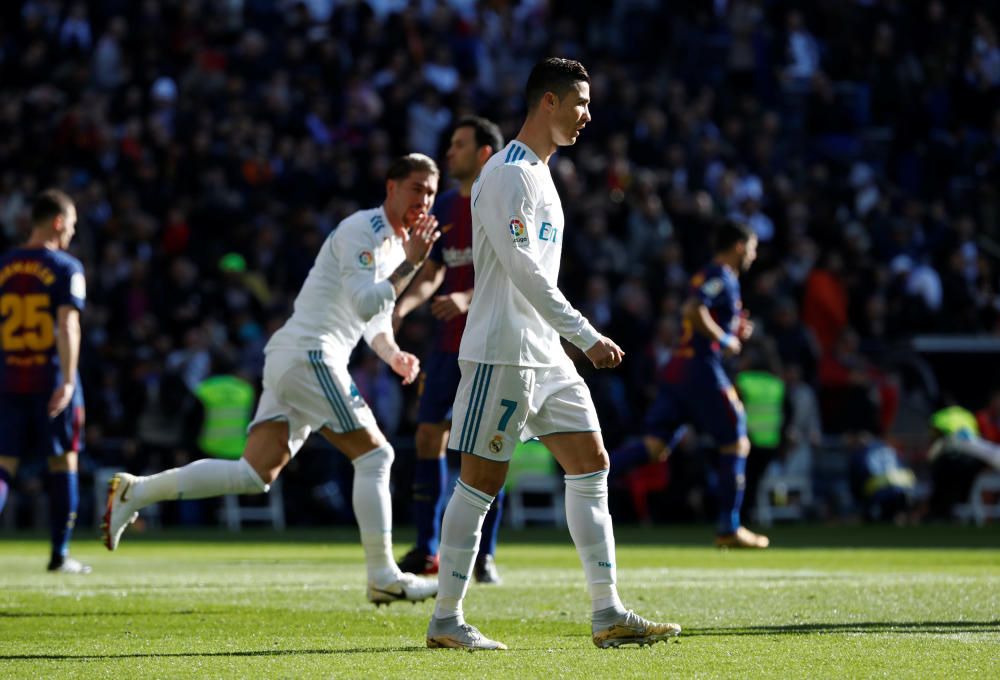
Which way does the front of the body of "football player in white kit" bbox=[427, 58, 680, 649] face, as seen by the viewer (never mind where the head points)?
to the viewer's right

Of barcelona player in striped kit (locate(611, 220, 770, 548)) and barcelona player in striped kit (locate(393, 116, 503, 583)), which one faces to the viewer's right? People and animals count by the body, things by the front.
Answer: barcelona player in striped kit (locate(611, 220, 770, 548))

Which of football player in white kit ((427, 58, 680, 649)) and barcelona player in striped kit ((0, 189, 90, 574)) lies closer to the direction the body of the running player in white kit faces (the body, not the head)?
the football player in white kit

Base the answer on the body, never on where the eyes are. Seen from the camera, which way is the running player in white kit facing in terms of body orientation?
to the viewer's right

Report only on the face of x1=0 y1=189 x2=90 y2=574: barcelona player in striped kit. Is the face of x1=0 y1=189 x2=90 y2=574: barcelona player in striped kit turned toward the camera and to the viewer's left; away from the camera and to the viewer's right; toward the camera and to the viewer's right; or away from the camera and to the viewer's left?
away from the camera and to the viewer's right

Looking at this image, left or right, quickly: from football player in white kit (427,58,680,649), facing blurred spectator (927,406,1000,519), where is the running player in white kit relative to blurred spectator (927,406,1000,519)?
left

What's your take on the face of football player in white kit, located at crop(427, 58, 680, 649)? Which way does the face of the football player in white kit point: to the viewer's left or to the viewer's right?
to the viewer's right

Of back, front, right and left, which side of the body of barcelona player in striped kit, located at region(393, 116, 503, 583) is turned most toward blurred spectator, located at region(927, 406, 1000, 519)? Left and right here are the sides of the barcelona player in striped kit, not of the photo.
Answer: back

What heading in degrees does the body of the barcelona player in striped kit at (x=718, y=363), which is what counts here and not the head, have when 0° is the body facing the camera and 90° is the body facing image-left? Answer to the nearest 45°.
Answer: approximately 270°

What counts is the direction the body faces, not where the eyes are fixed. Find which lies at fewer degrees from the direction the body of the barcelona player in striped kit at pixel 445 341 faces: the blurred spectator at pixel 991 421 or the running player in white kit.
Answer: the running player in white kit

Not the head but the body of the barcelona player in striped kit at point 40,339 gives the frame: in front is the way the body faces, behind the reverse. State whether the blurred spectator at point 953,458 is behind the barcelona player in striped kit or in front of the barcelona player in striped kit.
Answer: in front

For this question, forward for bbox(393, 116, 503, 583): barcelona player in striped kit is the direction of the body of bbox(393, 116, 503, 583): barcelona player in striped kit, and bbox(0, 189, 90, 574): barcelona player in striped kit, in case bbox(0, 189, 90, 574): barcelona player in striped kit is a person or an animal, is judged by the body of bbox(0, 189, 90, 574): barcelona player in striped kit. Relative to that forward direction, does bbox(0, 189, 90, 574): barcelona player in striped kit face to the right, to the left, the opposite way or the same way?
the opposite way

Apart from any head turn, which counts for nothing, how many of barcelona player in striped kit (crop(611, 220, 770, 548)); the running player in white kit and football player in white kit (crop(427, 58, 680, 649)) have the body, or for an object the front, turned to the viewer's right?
3

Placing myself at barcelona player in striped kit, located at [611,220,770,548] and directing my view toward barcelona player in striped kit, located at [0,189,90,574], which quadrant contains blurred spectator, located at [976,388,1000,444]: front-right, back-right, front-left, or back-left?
back-right

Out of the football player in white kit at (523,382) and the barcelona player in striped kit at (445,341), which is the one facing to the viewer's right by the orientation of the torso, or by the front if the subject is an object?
the football player in white kit
